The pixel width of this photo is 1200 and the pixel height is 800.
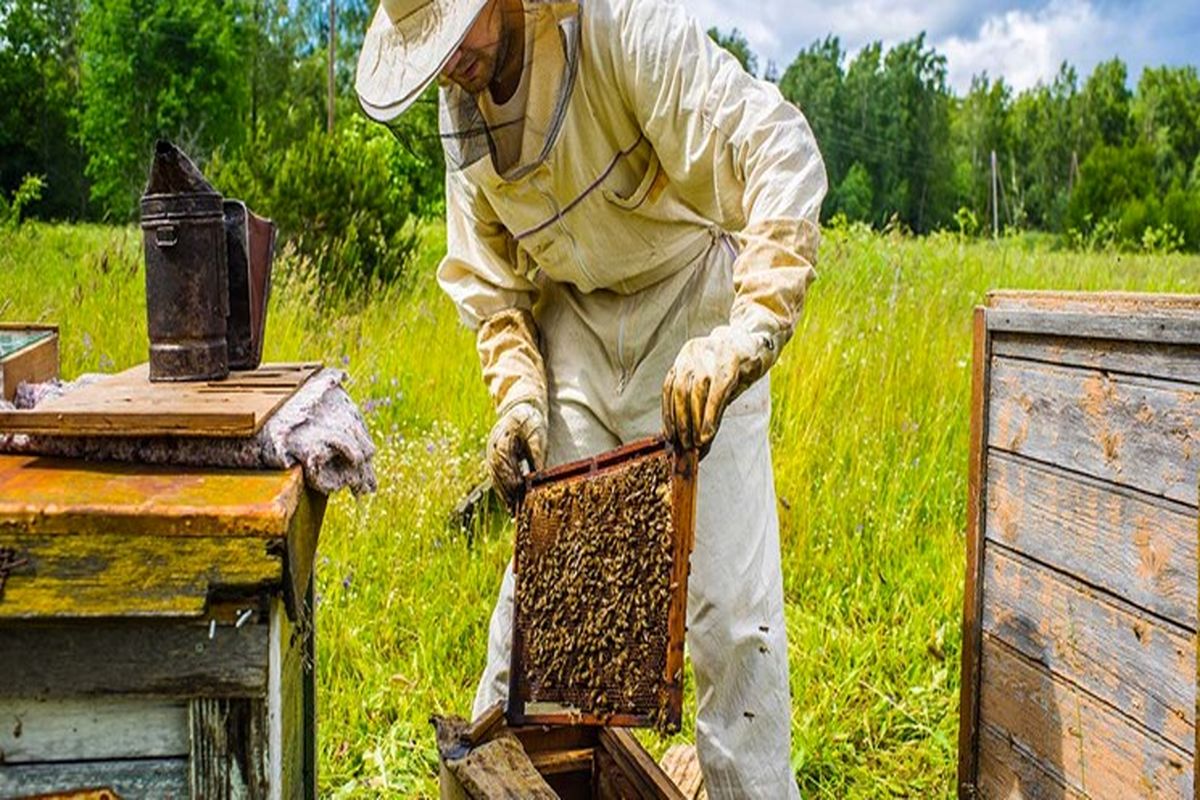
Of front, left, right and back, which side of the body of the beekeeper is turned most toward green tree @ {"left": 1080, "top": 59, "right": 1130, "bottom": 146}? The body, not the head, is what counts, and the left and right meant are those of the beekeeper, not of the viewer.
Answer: back

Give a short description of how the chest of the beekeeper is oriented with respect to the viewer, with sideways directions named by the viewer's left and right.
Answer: facing the viewer and to the left of the viewer

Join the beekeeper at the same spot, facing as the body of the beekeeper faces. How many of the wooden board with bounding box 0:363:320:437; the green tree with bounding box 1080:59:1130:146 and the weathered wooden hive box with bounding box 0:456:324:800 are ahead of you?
2

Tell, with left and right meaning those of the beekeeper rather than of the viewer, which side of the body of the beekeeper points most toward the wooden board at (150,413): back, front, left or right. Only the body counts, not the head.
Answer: front

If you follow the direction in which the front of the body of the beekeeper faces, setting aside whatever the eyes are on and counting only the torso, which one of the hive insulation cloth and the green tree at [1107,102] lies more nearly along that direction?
the hive insulation cloth

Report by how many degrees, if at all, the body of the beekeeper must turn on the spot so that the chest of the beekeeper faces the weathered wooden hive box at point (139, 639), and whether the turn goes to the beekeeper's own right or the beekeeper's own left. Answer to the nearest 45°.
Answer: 0° — they already face it

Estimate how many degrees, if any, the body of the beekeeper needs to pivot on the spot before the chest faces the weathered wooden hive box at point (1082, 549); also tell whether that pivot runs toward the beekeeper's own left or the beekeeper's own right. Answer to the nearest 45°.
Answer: approximately 135° to the beekeeper's own left

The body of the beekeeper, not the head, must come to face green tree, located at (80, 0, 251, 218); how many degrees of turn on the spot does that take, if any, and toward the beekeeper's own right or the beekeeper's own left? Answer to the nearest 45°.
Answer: approximately 90° to the beekeeper's own right

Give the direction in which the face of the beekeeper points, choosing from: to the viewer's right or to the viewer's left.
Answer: to the viewer's left

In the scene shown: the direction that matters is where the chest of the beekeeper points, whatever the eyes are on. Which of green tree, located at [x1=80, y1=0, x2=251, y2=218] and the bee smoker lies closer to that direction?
the bee smoker

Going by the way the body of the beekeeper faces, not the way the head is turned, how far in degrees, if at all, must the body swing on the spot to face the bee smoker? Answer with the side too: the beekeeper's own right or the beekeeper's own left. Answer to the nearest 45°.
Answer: approximately 45° to the beekeeper's own right

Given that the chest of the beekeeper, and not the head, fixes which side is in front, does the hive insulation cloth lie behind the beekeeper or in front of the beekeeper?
in front
